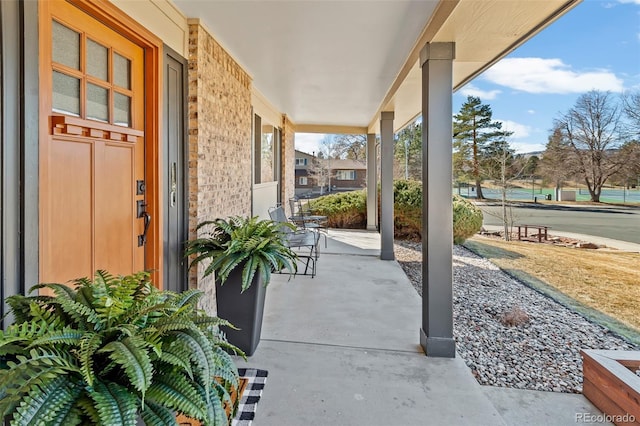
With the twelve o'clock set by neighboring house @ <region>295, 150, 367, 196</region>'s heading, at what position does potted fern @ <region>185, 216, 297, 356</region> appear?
The potted fern is roughly at 12 o'clock from the neighboring house.

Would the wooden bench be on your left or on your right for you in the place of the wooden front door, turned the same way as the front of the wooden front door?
on your left

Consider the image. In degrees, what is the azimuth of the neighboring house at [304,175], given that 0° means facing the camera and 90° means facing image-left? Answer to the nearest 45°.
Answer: approximately 0°

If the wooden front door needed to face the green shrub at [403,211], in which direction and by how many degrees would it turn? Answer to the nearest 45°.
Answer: approximately 90° to its left

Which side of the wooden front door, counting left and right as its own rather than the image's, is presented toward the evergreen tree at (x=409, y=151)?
left
